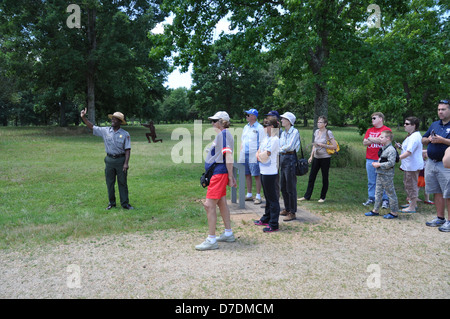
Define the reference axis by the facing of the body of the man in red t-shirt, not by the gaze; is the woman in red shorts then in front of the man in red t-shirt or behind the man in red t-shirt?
in front

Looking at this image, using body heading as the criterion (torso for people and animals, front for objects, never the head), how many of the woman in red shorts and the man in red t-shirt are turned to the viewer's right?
0

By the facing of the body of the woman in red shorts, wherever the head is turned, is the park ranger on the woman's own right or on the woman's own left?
on the woman's own right

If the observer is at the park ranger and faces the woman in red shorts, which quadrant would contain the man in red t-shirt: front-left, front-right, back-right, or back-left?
front-left

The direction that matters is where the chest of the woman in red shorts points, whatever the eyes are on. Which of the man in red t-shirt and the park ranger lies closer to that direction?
the park ranger

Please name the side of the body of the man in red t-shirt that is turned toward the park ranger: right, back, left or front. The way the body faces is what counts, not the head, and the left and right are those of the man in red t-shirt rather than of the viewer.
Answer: front

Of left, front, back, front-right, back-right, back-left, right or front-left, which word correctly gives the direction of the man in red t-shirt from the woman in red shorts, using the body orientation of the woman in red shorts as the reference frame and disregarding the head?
back-right

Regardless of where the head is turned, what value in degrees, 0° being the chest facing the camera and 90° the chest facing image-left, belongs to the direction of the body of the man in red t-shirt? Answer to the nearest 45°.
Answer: approximately 45°

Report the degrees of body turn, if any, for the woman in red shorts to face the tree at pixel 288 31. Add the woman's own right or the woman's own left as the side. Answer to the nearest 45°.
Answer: approximately 90° to the woman's own right

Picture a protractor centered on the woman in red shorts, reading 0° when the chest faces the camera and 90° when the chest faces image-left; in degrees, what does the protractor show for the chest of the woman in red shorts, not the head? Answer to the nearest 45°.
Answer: approximately 90°

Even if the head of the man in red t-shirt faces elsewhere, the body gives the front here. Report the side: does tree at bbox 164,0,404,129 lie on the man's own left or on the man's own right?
on the man's own right

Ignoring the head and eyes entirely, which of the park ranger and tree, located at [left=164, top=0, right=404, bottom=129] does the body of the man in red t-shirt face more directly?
the park ranger

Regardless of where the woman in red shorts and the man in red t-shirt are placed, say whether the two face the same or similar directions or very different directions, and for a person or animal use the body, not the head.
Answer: same or similar directions

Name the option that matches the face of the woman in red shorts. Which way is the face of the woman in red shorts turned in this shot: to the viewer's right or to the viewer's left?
to the viewer's left

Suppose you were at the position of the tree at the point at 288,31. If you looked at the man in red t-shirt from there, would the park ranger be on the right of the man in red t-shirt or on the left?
right
